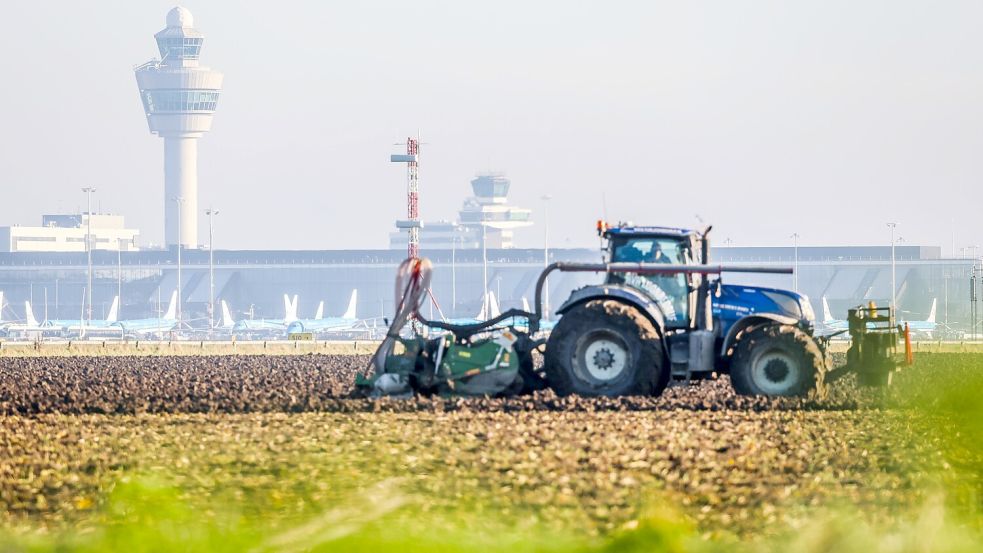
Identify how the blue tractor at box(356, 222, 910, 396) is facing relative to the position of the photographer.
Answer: facing to the right of the viewer
